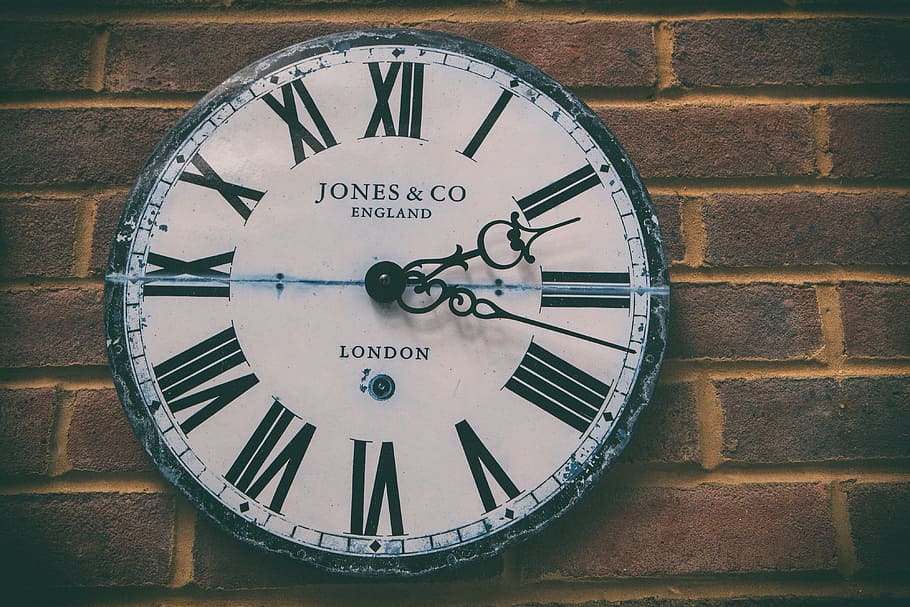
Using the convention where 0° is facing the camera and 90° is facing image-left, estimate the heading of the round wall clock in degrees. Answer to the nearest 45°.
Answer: approximately 0°
